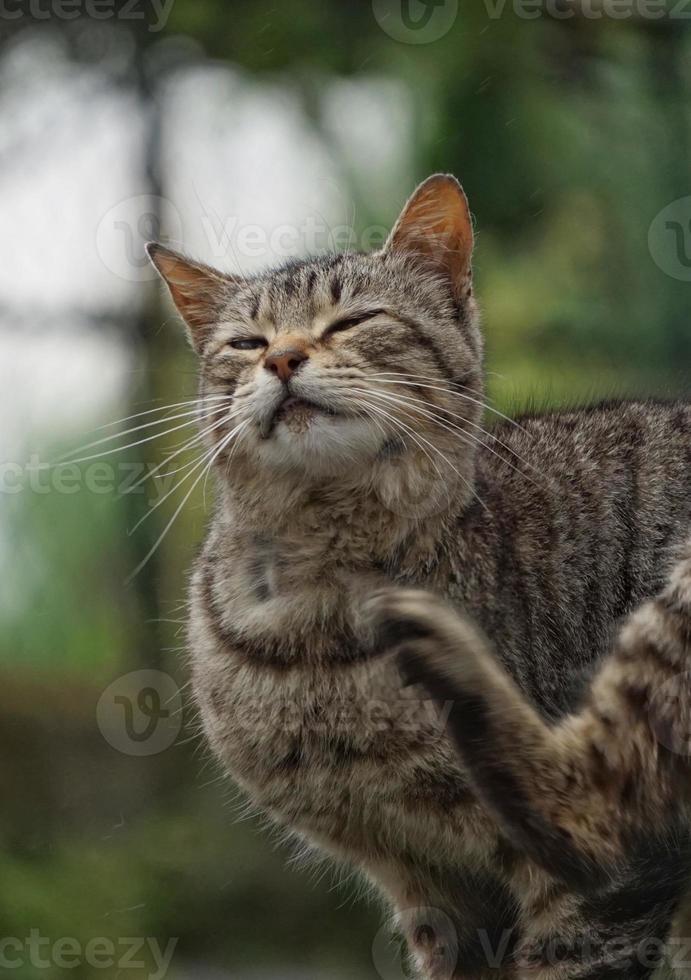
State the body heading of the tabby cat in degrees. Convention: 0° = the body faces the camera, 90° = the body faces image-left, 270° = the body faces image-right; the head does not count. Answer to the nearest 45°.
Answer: approximately 45°
